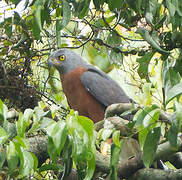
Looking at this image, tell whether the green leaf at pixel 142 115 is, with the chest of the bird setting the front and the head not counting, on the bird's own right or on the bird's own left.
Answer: on the bird's own left

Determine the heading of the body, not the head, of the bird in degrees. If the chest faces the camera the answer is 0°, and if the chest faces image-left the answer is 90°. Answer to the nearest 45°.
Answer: approximately 90°

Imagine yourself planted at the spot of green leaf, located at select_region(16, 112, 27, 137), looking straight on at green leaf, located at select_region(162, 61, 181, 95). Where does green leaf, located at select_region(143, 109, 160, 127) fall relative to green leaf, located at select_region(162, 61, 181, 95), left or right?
right

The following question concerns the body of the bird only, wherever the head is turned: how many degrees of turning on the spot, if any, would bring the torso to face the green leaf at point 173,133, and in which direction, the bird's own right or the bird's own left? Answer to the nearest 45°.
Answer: approximately 90° to the bird's own left

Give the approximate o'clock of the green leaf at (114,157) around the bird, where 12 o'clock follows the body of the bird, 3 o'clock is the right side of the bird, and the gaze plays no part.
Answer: The green leaf is roughly at 9 o'clock from the bird.

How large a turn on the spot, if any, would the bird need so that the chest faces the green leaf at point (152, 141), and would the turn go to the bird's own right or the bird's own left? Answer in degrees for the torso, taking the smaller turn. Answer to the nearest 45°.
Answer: approximately 90° to the bird's own left
